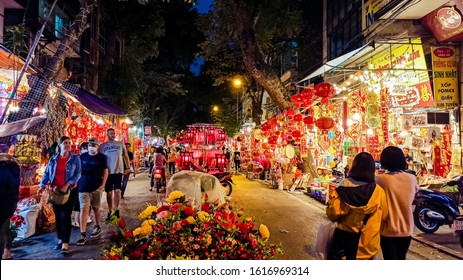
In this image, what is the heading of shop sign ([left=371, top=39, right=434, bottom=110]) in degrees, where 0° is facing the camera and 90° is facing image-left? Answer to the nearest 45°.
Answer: approximately 45°

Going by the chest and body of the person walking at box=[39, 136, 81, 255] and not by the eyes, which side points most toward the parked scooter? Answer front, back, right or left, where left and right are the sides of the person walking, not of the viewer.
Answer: left

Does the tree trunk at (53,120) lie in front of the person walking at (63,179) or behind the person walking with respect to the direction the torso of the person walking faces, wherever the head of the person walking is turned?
behind

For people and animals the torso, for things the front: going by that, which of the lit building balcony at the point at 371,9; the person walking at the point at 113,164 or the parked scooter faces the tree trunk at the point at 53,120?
the lit building balcony

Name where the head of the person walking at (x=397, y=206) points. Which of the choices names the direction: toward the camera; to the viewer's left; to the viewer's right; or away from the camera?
away from the camera

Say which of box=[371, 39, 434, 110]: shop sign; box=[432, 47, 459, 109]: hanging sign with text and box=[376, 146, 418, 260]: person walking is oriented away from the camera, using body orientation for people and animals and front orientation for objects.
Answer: the person walking

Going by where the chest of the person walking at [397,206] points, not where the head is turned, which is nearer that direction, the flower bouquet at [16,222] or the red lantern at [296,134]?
the red lantern

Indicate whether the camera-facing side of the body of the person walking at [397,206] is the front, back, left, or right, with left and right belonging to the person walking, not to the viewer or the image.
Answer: back

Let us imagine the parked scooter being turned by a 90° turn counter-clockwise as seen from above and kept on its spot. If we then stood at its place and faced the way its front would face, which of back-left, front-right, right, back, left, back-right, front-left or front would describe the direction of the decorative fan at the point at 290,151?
front-left

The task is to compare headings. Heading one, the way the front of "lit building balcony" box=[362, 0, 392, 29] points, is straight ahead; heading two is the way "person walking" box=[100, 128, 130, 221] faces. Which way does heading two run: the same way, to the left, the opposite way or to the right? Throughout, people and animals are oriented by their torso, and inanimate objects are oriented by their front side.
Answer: to the left

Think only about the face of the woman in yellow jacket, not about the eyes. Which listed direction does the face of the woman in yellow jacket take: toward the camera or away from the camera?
away from the camera
